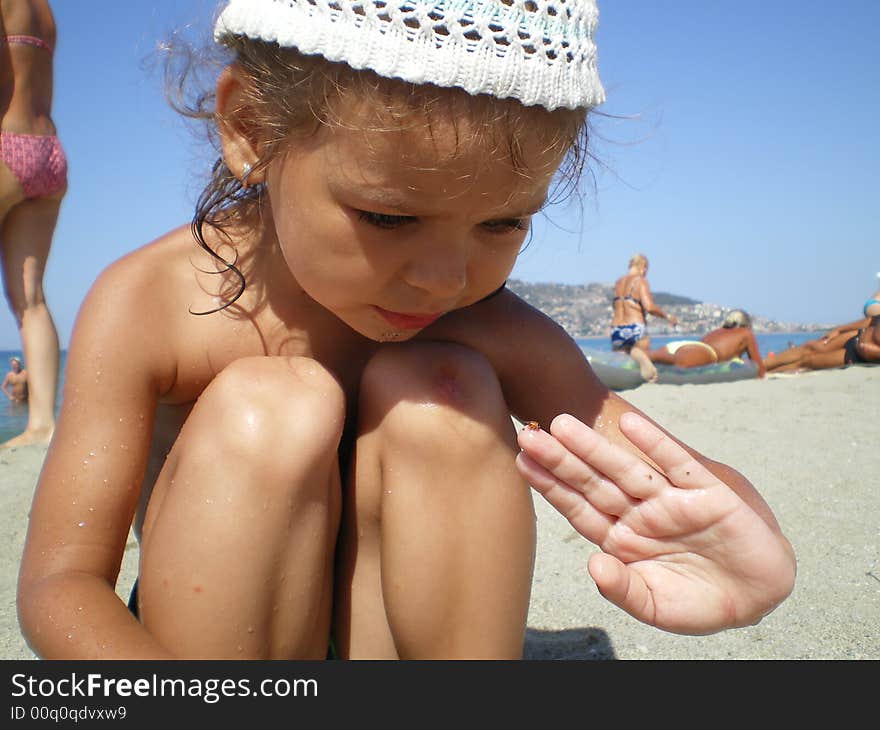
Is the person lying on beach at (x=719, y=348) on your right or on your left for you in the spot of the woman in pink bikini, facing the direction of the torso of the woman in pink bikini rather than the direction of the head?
on your right

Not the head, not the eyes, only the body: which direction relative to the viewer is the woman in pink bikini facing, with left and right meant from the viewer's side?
facing away from the viewer and to the left of the viewer

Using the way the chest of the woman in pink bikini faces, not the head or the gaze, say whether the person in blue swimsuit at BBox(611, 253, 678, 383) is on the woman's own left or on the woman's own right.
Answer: on the woman's own right

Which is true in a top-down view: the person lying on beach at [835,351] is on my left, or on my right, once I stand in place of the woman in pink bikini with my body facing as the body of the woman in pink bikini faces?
on my right
